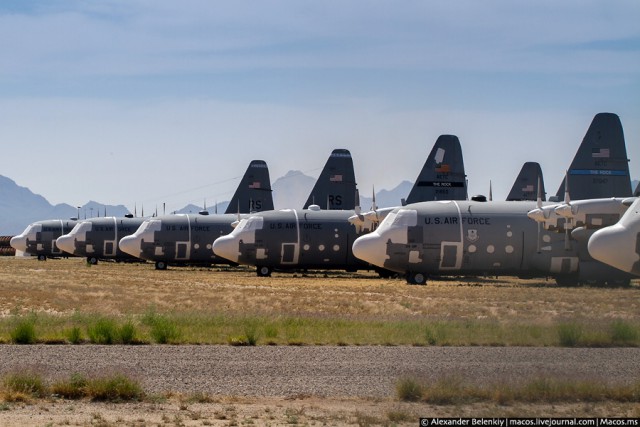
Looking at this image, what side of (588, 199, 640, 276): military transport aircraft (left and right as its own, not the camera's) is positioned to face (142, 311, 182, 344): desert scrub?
front

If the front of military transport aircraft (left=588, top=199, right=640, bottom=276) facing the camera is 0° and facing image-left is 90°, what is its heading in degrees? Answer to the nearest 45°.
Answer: approximately 90°

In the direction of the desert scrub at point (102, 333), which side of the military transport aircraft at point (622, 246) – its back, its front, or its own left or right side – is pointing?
front
